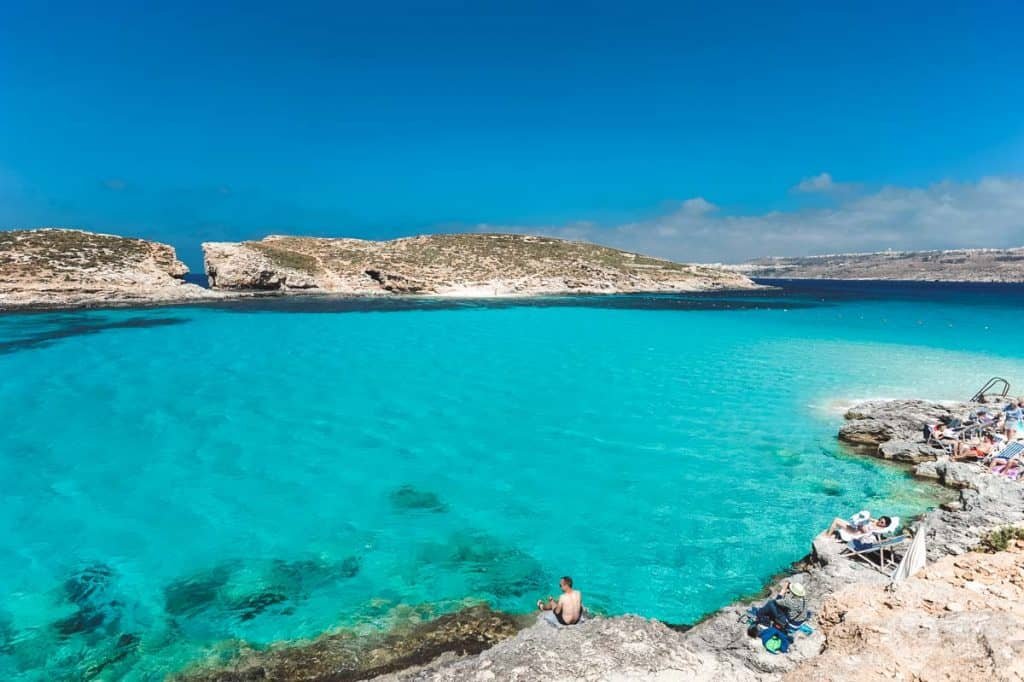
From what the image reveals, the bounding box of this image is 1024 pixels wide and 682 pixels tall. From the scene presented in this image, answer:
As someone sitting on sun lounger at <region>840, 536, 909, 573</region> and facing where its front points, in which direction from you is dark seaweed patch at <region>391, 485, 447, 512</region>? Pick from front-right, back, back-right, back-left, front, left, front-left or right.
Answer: front

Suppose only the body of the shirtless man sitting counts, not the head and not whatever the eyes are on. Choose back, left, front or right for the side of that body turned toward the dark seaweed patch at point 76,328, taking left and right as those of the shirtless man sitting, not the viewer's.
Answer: front

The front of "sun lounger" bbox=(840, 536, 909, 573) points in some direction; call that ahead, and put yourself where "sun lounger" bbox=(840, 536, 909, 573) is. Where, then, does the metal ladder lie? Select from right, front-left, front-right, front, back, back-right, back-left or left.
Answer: right

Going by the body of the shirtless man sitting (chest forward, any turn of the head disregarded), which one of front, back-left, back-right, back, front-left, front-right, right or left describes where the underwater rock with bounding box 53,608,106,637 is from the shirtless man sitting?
front-left

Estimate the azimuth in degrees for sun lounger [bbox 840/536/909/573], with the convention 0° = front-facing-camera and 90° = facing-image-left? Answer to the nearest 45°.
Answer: approximately 90°

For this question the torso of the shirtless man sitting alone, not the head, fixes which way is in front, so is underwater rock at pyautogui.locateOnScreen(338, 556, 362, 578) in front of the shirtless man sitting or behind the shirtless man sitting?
in front

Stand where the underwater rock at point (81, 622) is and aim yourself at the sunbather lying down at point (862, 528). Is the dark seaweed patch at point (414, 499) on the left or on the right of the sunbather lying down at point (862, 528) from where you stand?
left

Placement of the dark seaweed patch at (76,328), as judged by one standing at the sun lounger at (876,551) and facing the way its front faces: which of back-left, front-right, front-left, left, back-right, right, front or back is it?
front

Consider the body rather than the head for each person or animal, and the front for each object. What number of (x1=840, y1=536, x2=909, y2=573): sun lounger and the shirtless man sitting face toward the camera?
0

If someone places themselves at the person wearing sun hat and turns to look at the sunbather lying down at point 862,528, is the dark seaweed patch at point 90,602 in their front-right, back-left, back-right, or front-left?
back-left

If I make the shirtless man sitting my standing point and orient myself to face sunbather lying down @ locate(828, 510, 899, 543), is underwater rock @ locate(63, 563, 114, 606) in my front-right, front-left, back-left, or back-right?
back-left

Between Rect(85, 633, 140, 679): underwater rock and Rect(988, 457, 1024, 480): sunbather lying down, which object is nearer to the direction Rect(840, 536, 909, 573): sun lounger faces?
the underwater rock

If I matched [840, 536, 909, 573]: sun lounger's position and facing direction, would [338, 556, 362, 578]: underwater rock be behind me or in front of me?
in front

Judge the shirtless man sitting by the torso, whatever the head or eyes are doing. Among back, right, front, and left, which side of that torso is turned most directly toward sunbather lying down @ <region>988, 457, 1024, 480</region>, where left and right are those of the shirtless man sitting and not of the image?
right

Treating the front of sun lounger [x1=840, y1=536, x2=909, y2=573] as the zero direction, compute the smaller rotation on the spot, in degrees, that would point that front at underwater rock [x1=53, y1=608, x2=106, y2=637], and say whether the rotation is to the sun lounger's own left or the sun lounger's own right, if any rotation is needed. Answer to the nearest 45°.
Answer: approximately 45° to the sun lounger's own left

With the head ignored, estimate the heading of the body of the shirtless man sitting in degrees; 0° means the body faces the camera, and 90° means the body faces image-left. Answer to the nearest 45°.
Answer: approximately 135°

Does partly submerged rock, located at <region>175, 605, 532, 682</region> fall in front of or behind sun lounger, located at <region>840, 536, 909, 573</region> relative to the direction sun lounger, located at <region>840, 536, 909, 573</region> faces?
in front

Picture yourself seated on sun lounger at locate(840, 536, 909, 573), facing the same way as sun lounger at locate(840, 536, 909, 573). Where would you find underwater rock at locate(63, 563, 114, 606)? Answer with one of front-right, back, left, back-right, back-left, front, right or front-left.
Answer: front-left

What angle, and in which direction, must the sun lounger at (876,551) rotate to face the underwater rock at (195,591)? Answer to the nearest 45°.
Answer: approximately 45° to its left
